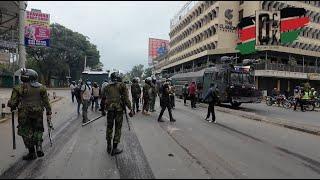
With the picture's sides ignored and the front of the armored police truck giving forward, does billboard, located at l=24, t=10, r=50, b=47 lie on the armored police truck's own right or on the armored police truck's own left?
on the armored police truck's own right

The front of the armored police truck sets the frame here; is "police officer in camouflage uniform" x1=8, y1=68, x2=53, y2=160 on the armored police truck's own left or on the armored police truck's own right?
on the armored police truck's own right

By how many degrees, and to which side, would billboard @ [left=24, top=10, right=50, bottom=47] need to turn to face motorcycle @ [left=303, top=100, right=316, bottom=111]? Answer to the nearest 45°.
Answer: approximately 90° to its left

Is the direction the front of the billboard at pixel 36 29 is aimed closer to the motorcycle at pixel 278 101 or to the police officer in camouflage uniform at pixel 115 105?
the police officer in camouflage uniform

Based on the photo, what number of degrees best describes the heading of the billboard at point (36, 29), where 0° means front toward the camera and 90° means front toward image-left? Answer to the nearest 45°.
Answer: approximately 0°

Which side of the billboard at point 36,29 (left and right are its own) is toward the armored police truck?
left
